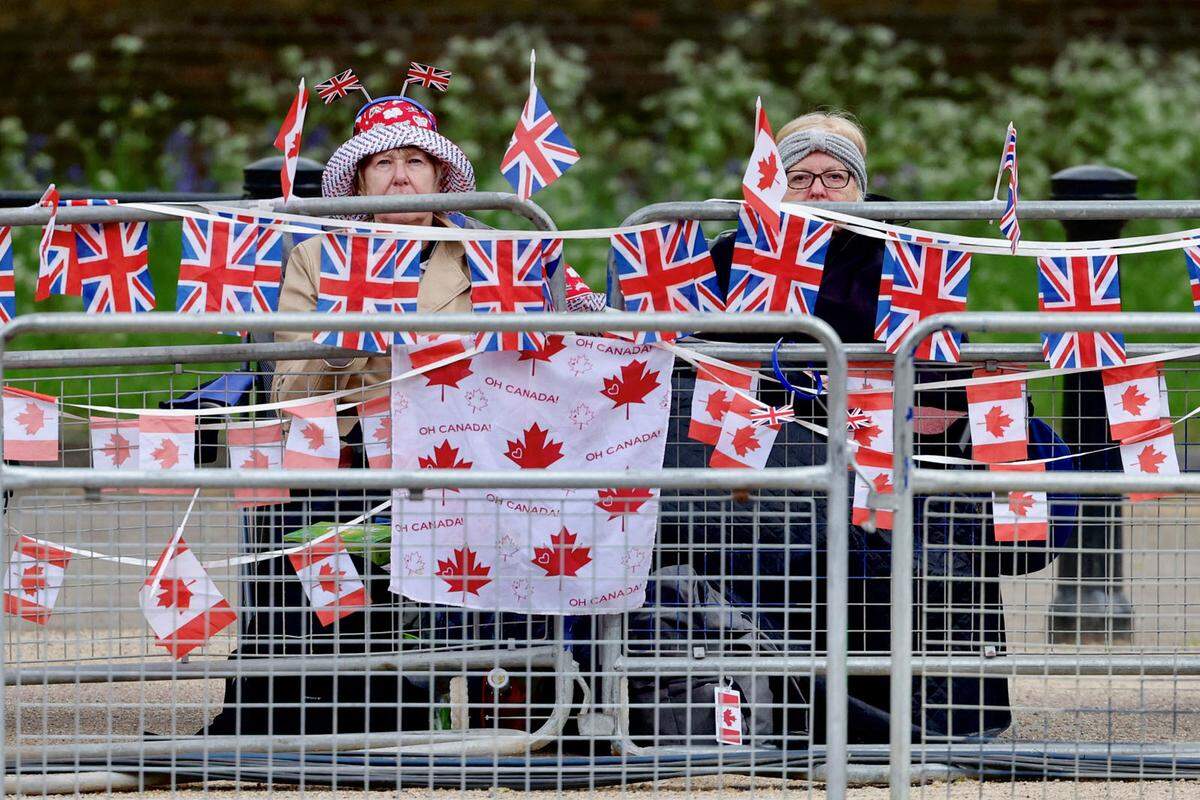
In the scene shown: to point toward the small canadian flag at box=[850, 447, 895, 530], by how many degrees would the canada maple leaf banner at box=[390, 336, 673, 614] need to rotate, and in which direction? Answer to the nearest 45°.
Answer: approximately 90° to its left

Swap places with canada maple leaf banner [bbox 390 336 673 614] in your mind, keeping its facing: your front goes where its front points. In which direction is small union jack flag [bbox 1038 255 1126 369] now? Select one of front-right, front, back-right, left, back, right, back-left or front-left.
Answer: left

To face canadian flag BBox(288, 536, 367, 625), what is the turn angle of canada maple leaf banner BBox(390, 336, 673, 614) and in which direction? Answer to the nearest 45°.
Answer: approximately 45° to its right

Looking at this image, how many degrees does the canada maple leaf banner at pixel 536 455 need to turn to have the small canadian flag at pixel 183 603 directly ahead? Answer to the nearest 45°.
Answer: approximately 90° to its right

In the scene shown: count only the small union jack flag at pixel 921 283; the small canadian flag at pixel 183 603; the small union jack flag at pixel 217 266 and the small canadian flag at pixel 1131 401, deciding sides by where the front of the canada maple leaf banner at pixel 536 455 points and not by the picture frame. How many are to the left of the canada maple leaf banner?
2

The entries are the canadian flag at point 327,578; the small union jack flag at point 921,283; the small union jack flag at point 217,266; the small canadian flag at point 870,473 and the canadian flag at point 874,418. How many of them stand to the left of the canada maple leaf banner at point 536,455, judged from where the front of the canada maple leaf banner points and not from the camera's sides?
3

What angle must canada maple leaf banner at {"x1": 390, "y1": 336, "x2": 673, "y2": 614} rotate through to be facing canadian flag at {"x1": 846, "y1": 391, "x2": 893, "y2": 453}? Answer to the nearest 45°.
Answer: approximately 90° to its left

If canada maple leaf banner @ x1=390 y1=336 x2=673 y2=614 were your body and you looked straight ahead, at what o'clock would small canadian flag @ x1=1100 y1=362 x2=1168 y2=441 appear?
The small canadian flag is roughly at 9 o'clock from the canada maple leaf banner.

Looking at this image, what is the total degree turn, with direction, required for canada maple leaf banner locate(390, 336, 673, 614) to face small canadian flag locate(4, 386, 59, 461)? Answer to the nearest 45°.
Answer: approximately 90° to its right

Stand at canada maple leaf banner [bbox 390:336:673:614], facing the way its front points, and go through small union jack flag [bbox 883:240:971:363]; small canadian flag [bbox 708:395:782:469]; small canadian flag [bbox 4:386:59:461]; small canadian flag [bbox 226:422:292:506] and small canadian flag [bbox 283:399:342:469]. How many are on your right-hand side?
3

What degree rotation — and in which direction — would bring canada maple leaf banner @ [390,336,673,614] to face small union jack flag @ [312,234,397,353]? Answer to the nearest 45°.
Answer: approximately 90° to its right

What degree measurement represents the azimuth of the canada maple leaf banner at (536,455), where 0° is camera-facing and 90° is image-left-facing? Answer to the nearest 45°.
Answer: approximately 0°

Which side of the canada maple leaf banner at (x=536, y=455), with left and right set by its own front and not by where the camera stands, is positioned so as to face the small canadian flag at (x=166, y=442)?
right

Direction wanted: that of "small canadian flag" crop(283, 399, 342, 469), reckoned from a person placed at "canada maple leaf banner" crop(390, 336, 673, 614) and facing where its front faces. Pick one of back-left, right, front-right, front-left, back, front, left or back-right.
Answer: right

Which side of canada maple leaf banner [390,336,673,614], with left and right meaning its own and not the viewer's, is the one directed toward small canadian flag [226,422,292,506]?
right

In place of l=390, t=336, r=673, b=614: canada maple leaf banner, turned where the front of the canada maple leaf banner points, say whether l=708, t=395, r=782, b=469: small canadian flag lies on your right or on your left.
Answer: on your left

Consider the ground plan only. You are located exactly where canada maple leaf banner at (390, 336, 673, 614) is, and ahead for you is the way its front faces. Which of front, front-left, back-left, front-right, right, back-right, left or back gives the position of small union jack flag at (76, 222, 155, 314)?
right

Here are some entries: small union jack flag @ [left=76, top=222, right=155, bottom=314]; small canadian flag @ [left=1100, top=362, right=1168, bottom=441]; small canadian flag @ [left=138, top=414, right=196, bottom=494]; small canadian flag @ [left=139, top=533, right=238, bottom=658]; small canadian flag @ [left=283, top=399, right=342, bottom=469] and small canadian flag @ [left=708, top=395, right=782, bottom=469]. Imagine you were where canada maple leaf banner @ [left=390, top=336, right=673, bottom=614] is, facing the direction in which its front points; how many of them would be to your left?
2
